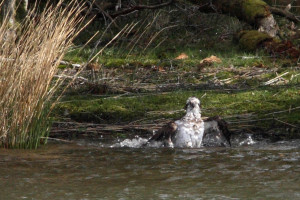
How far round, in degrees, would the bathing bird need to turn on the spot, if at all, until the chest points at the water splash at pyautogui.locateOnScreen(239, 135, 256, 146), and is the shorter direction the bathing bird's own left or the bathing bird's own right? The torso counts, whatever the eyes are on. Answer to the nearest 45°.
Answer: approximately 90° to the bathing bird's own left

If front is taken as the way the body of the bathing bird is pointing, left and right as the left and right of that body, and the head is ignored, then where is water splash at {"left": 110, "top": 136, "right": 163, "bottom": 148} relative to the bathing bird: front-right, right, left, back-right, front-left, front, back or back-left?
right

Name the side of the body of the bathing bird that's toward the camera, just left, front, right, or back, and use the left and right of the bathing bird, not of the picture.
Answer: front

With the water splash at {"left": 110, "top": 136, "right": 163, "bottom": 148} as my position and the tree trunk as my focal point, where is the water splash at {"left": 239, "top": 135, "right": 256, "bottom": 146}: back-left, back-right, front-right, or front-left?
front-right

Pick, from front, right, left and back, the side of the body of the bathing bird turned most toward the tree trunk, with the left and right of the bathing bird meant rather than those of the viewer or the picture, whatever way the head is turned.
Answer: back
